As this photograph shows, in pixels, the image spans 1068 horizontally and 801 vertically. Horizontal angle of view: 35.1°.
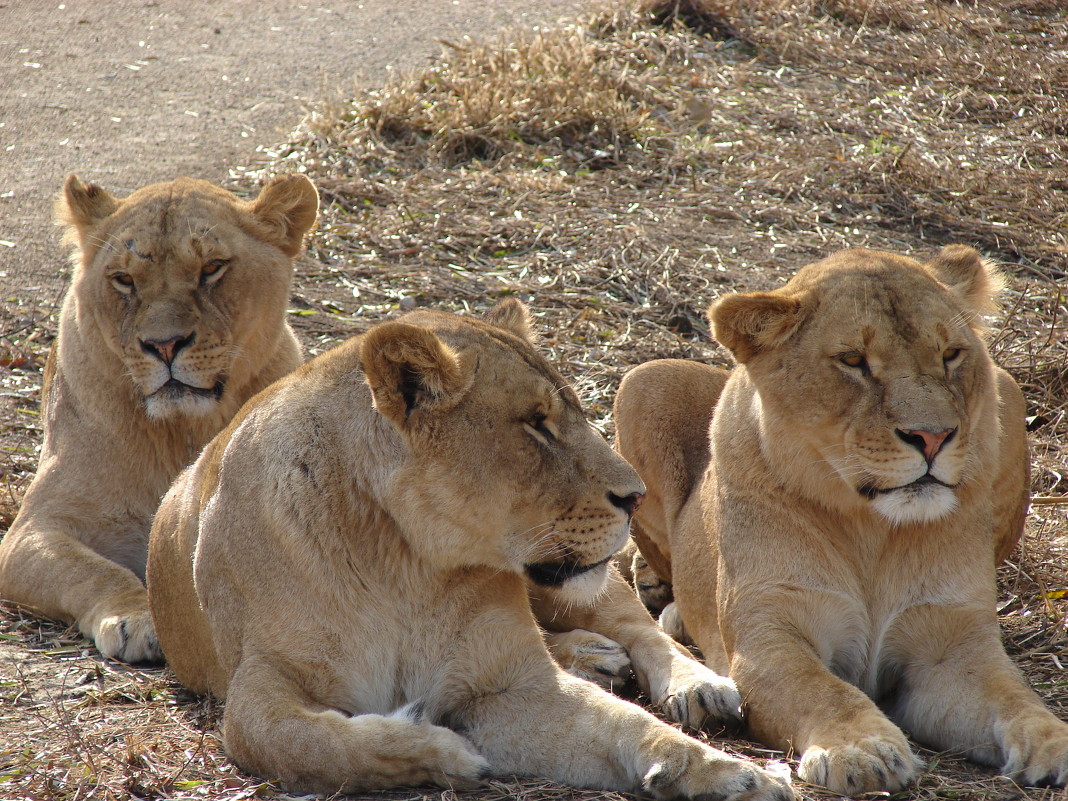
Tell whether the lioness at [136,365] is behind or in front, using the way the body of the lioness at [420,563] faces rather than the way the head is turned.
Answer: behind

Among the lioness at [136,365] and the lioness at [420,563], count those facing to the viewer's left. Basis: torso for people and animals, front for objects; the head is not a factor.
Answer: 0

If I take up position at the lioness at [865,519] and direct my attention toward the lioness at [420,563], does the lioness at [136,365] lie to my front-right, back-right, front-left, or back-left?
front-right

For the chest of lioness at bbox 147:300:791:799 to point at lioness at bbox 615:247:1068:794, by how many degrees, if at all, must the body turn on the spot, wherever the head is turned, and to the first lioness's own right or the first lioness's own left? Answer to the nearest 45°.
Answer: approximately 45° to the first lioness's own left

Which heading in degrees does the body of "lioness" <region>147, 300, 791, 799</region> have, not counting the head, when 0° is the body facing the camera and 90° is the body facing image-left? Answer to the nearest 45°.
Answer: approximately 315°

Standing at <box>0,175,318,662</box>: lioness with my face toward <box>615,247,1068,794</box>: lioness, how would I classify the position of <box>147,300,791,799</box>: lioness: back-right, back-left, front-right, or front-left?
front-right

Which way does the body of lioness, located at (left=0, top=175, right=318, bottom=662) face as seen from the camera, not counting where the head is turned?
toward the camera

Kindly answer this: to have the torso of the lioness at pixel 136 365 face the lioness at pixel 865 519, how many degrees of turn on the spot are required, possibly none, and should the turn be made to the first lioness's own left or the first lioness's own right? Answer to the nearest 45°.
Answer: approximately 45° to the first lioness's own left

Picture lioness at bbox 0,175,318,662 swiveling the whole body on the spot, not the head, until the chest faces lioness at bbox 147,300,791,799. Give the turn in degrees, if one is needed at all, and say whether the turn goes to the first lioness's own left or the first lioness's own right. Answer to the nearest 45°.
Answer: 0° — it already faces it
